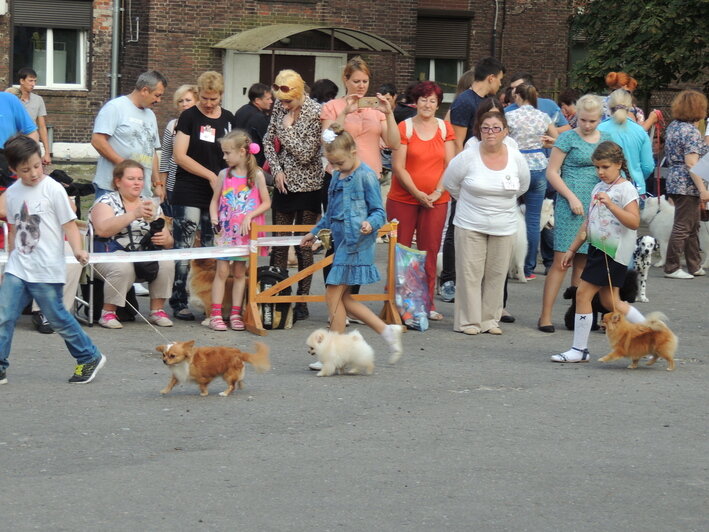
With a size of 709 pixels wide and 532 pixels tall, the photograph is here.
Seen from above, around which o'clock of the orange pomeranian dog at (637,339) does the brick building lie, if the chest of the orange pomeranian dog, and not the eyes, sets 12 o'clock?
The brick building is roughly at 2 o'clock from the orange pomeranian dog.

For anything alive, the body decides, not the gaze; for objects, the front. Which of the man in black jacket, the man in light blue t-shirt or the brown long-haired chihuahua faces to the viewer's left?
the brown long-haired chihuahua

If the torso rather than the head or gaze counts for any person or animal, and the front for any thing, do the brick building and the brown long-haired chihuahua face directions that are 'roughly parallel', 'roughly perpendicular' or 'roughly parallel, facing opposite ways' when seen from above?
roughly perpendicular

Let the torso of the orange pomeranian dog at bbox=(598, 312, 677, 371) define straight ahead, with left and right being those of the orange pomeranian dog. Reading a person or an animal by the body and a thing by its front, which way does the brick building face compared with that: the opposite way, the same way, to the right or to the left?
to the left

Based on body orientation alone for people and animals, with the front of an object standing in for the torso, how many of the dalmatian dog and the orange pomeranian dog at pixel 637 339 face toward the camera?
1

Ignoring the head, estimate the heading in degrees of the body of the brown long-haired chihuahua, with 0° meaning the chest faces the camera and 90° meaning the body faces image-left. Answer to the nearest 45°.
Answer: approximately 90°

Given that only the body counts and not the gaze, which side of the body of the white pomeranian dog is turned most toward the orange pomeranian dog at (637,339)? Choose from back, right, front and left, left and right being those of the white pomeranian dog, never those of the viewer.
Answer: back
